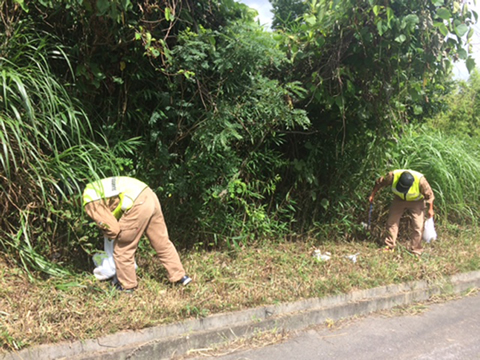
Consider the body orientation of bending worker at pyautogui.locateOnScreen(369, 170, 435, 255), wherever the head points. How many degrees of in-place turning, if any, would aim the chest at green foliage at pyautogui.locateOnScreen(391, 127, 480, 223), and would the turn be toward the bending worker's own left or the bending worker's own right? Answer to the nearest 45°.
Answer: approximately 180°

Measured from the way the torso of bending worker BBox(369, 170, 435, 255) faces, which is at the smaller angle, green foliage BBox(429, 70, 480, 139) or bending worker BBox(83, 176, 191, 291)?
the bending worker

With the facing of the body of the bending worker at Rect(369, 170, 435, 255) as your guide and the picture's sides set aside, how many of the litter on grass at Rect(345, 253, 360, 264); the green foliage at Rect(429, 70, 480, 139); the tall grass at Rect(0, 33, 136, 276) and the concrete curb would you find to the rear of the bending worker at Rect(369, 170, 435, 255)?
1

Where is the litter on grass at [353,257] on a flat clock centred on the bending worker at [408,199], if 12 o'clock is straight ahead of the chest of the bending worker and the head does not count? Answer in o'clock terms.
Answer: The litter on grass is roughly at 1 o'clock from the bending worker.

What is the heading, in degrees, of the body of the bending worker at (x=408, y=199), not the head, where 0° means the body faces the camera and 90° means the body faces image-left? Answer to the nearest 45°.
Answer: approximately 0°

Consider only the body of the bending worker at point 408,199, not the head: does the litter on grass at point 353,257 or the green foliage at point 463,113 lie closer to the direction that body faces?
the litter on grass

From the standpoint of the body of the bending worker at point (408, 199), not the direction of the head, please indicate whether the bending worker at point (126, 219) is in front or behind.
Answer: in front

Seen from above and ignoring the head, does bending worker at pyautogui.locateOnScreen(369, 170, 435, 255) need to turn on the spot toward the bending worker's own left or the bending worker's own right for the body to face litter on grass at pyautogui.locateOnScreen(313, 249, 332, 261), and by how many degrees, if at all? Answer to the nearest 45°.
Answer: approximately 45° to the bending worker's own right

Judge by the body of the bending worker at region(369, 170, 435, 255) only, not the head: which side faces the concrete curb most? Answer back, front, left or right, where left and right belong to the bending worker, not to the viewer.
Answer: front

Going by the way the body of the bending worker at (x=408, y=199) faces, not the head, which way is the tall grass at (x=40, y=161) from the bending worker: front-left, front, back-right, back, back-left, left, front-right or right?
front-right

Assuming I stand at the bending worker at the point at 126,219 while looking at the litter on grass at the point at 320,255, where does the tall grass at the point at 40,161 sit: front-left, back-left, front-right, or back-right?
back-left
